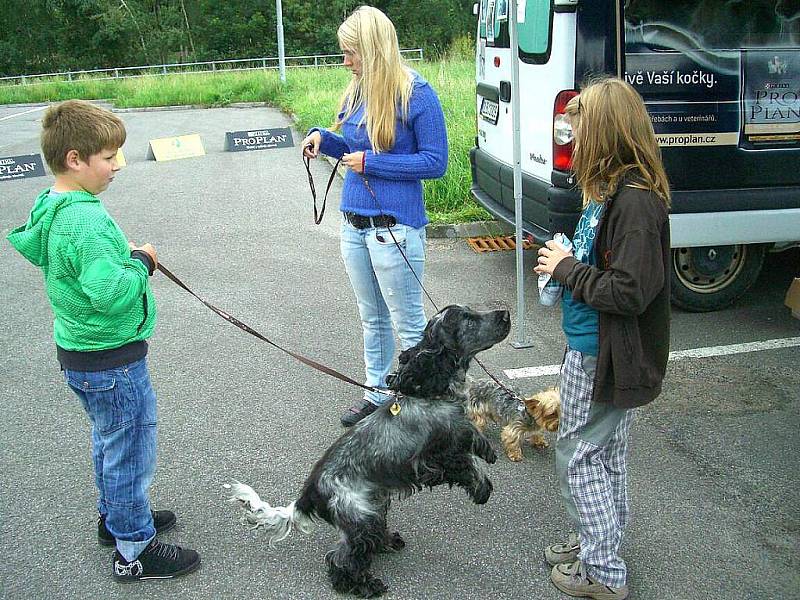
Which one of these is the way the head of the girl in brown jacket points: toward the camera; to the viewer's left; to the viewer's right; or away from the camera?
to the viewer's left

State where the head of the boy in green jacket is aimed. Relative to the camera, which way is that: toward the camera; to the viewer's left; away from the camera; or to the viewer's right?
to the viewer's right

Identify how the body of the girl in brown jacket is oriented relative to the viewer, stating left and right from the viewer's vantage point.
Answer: facing to the left of the viewer

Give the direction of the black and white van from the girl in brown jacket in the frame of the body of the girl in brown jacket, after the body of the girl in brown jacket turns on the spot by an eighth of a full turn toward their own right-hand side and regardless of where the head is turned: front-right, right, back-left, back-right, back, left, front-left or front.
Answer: front-right

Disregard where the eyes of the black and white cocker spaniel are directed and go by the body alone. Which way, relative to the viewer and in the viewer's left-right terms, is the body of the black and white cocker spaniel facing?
facing to the right of the viewer

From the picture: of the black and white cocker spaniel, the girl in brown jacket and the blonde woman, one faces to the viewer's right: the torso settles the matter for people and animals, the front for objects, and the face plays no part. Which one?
the black and white cocker spaniel

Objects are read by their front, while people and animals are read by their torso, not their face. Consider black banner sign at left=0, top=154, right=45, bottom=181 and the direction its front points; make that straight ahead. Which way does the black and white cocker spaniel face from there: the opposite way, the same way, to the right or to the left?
to the left

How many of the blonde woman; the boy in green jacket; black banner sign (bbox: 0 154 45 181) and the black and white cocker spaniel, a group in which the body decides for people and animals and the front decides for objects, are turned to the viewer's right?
2

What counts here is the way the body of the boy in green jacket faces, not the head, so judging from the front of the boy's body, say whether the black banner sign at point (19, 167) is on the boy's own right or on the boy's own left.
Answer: on the boy's own left

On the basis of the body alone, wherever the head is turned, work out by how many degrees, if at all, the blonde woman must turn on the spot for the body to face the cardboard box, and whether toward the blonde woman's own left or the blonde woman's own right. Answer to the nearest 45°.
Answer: approximately 135° to the blonde woman's own left

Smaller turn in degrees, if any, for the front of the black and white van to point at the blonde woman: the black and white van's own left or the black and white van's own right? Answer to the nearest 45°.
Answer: approximately 180°

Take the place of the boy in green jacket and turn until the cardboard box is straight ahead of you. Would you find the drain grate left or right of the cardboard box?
left

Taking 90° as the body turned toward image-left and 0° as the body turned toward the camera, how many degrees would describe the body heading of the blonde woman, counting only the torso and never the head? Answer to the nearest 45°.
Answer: approximately 45°

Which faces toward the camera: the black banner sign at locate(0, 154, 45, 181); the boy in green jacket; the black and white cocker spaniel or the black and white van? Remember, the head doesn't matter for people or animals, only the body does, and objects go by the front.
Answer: the black banner sign
